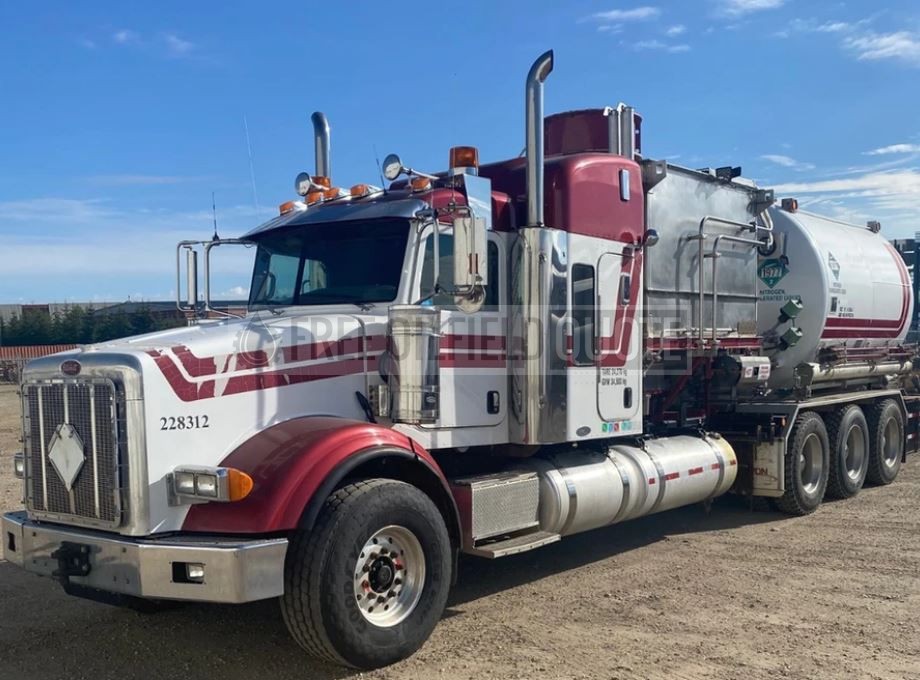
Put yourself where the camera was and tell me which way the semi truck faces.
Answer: facing the viewer and to the left of the viewer

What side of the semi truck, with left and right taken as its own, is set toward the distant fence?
right
